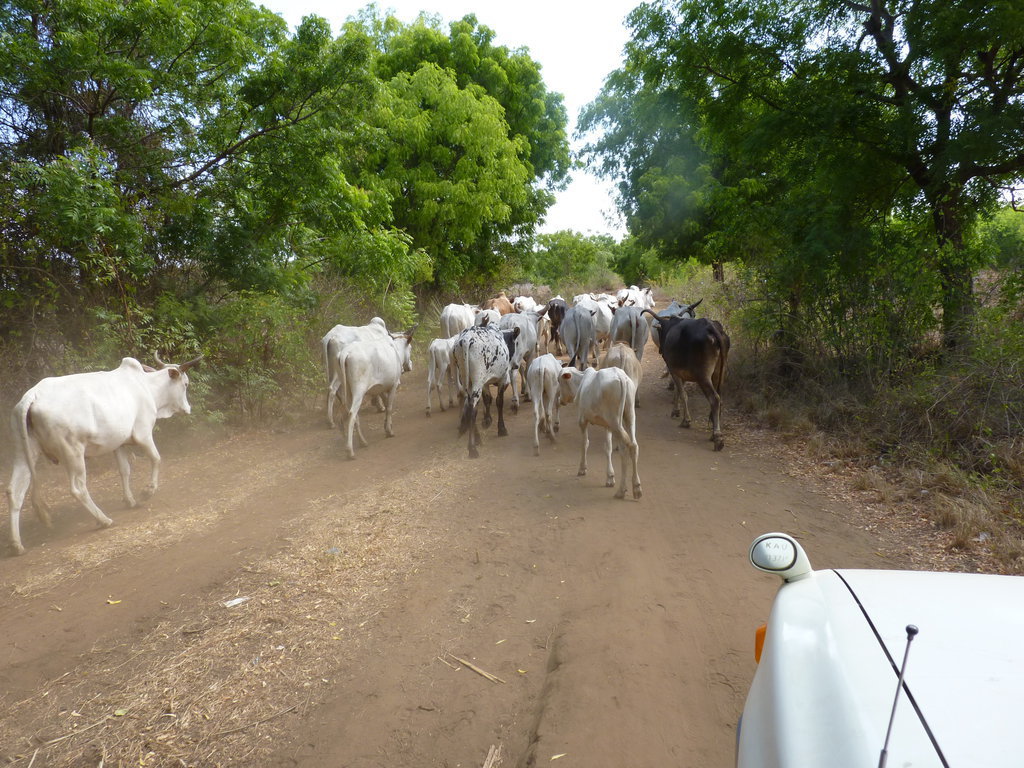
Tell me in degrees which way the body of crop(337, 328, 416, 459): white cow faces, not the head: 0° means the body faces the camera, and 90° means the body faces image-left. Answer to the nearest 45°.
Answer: approximately 225°

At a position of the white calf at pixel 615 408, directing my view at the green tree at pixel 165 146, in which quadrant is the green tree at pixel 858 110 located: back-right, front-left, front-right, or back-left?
back-right

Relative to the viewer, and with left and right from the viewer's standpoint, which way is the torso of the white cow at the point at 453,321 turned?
facing away from the viewer and to the right of the viewer

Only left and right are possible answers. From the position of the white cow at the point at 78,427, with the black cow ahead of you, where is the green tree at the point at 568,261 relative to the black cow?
left

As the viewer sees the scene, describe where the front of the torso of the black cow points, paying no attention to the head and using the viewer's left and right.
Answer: facing away from the viewer and to the left of the viewer

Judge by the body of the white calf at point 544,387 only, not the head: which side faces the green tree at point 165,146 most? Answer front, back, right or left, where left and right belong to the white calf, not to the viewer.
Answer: left

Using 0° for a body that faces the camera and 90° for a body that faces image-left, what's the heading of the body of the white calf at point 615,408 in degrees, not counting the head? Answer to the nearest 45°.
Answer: approximately 135°

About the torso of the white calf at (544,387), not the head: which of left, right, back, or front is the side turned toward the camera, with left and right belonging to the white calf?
back

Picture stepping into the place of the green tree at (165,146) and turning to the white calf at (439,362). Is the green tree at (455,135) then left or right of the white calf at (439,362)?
left
